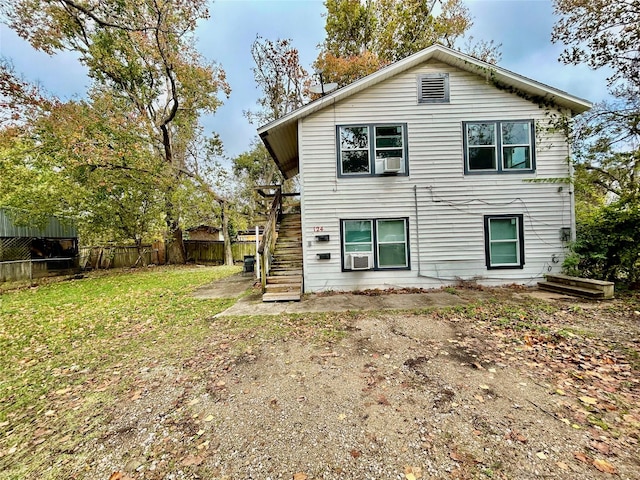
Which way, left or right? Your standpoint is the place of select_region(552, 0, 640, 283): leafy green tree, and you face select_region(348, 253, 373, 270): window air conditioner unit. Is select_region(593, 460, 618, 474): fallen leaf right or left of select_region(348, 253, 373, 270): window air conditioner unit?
left

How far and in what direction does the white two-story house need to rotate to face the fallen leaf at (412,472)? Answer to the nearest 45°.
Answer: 0° — it already faces it

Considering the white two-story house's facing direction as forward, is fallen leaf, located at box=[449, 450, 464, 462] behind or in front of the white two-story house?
in front

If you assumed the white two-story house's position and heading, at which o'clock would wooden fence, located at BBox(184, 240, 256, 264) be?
The wooden fence is roughly at 4 o'clock from the white two-story house.

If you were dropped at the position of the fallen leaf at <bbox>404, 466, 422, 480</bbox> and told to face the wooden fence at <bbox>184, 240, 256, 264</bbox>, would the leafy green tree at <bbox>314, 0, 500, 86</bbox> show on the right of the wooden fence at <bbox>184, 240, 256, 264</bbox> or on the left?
right
